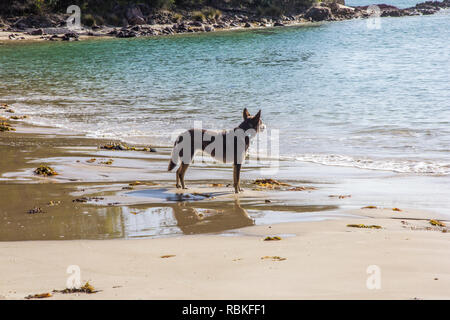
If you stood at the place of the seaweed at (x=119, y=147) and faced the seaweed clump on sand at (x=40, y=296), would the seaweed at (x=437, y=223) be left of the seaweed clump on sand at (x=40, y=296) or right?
left

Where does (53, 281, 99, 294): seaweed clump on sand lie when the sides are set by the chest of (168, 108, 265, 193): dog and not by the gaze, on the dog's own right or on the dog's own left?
on the dog's own right

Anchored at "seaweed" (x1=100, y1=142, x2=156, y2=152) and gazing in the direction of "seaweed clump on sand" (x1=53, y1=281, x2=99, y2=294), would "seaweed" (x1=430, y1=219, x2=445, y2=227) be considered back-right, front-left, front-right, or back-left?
front-left

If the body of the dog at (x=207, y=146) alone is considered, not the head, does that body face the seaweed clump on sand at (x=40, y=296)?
no

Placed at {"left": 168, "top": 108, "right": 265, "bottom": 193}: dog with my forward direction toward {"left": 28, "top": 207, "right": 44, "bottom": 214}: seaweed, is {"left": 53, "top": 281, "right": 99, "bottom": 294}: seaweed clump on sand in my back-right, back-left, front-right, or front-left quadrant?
front-left

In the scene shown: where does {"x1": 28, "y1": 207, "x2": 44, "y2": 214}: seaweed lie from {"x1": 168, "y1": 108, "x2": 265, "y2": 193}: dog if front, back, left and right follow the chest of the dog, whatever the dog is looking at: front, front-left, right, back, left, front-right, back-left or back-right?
back-right

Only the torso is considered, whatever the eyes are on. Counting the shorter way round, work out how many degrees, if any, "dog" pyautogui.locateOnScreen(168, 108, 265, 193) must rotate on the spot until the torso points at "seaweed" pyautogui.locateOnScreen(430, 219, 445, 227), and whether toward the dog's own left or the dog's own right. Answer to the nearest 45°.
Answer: approximately 45° to the dog's own right

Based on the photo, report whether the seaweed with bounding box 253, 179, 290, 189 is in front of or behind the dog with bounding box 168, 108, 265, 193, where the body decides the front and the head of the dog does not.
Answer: in front

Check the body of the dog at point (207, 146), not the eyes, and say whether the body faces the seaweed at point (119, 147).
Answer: no

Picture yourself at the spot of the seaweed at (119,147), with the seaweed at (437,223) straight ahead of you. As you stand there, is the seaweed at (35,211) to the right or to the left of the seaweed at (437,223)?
right

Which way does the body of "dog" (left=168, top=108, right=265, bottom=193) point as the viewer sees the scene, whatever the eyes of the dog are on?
to the viewer's right

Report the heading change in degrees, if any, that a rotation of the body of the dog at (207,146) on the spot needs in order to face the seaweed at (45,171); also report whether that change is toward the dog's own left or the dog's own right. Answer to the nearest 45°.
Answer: approximately 180°

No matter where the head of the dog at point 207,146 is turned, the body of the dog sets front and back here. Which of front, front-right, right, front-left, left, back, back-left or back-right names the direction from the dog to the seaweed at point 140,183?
back
